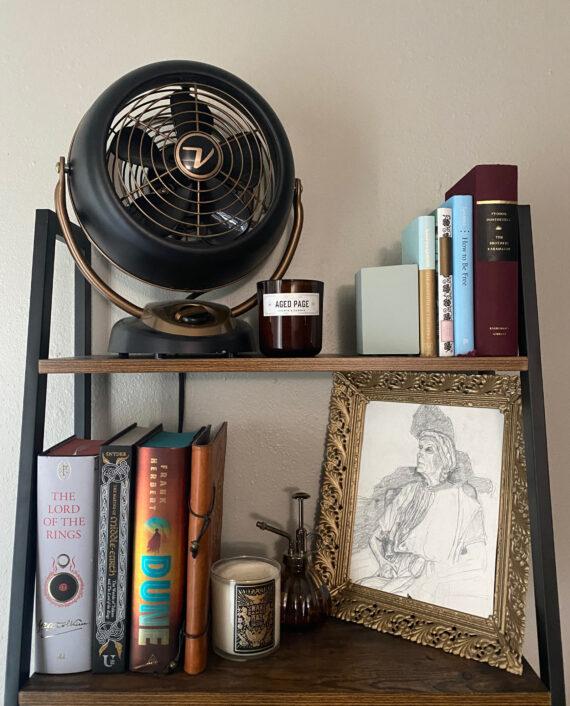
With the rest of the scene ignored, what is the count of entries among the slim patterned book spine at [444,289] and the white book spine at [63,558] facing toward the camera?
2

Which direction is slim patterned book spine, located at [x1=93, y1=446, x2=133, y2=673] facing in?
toward the camera

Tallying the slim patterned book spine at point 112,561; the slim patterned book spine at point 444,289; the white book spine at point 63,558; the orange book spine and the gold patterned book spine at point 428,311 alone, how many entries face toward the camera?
5

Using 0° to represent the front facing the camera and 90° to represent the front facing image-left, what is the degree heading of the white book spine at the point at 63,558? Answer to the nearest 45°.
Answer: approximately 0°

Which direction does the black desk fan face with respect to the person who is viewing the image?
facing the viewer and to the right of the viewer

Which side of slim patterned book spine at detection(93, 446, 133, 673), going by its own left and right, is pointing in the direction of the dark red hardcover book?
left

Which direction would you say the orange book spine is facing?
toward the camera

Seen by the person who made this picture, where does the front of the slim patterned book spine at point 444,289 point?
facing the viewer

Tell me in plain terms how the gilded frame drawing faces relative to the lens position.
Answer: facing the viewer and to the left of the viewer

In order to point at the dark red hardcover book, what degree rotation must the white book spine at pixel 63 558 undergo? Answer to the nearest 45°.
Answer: approximately 45° to its left
